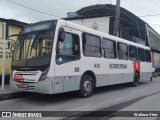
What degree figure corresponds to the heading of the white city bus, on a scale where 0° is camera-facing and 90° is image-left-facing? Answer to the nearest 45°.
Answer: approximately 45°
